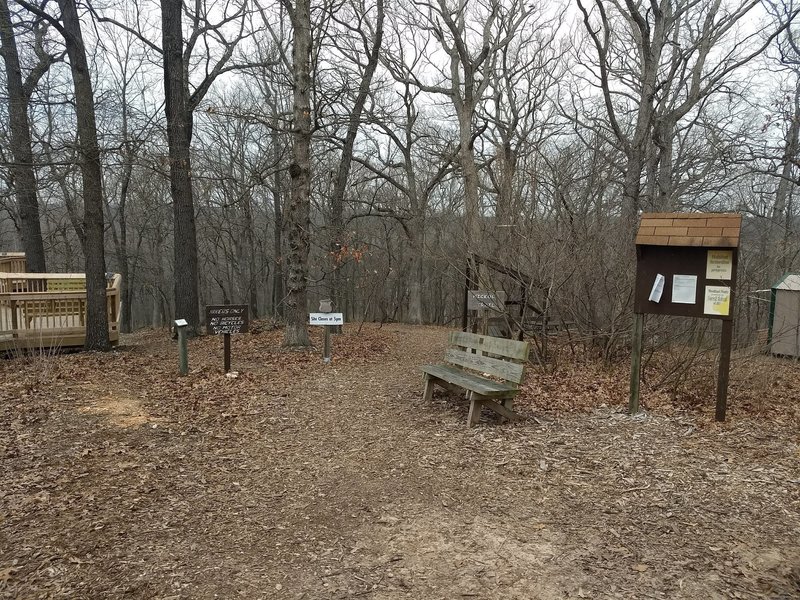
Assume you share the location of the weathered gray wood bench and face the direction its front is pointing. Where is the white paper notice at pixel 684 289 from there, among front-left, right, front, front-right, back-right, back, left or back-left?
back-left

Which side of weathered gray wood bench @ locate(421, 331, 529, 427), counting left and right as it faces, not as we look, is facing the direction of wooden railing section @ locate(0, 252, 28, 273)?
right

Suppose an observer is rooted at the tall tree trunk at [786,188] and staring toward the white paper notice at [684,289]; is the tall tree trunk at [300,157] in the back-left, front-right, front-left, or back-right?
front-right

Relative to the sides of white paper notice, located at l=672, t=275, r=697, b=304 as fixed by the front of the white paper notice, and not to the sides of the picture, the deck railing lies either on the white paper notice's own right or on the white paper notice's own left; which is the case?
on the white paper notice's own right

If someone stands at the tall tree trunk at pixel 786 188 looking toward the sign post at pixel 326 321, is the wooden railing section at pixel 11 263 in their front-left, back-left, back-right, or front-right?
front-right

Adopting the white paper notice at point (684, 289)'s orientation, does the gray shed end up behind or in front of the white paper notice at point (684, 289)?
behind

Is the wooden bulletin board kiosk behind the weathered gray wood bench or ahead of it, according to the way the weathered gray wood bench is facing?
behind

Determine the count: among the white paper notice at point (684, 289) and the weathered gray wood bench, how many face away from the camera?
0

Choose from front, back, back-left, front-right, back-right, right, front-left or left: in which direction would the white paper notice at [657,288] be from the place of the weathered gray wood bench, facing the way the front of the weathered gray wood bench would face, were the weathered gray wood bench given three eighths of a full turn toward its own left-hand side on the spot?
front

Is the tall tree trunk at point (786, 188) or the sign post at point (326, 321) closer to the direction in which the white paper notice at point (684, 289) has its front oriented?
the sign post

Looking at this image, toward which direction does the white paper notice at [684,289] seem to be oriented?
toward the camera

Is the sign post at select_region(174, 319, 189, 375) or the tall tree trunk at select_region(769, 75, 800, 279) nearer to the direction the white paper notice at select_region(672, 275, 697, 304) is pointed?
the sign post

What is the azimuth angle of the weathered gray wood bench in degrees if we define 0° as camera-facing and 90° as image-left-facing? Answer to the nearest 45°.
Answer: approximately 45°
